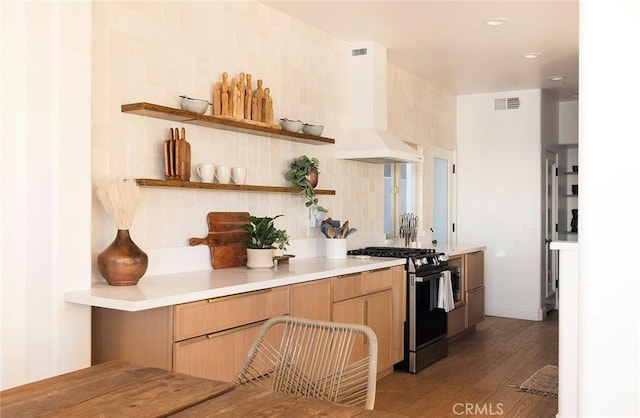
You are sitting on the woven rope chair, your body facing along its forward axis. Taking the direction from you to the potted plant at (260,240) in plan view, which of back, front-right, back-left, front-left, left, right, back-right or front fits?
back-right

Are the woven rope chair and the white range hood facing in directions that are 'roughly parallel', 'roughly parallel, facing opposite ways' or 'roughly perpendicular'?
roughly perpendicular

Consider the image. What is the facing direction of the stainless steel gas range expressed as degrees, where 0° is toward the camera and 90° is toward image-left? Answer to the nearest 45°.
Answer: approximately 315°

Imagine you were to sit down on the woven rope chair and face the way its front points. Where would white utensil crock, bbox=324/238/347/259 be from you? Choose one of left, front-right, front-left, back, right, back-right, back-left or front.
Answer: back-right

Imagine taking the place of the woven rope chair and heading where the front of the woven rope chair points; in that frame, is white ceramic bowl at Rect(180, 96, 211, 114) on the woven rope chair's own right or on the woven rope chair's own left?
on the woven rope chair's own right

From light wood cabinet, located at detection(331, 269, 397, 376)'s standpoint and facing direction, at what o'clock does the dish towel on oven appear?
The dish towel on oven is roughly at 9 o'clock from the light wood cabinet.

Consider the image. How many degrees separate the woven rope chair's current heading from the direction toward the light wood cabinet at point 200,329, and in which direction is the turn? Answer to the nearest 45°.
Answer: approximately 90° to its right

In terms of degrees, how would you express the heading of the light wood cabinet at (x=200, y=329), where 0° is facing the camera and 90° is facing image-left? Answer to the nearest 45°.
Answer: approximately 315°

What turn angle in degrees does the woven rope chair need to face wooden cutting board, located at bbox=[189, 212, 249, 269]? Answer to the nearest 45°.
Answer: approximately 135° to its right

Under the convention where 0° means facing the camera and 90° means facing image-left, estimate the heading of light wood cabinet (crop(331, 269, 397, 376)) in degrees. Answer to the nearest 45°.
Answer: approximately 315°
